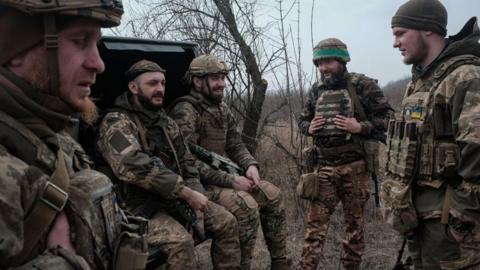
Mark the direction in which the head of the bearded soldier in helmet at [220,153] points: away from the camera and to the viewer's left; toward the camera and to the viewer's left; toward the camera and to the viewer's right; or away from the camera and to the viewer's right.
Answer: toward the camera and to the viewer's right

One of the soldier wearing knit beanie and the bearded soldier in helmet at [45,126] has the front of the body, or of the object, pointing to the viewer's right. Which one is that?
the bearded soldier in helmet

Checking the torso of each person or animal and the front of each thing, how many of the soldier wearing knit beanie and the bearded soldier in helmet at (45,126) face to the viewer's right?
1

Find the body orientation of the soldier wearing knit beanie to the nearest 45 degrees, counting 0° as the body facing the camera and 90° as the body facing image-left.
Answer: approximately 45°

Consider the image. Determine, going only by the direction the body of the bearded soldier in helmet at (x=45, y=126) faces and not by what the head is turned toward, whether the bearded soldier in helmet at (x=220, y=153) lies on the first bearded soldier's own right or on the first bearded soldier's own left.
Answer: on the first bearded soldier's own left

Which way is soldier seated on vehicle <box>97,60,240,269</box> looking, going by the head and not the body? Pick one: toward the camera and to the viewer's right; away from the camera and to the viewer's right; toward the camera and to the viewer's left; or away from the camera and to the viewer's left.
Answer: toward the camera and to the viewer's right

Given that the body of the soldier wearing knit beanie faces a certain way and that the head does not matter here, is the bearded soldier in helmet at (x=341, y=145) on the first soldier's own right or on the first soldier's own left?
on the first soldier's own right

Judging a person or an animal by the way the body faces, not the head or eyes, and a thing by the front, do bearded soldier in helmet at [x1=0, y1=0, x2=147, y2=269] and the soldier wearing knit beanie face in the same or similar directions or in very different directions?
very different directions

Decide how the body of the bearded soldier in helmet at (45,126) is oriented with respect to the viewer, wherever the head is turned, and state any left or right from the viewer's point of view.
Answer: facing to the right of the viewer

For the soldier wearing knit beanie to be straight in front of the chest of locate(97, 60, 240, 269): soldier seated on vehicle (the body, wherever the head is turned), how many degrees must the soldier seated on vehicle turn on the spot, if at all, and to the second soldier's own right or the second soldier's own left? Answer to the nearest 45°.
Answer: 0° — they already face them

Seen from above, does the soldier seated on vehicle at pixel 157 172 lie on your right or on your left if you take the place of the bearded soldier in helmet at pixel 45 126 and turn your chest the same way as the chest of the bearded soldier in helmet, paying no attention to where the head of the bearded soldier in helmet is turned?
on your left

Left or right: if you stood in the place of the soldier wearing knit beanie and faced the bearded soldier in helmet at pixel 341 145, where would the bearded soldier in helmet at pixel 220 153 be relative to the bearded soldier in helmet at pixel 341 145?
left

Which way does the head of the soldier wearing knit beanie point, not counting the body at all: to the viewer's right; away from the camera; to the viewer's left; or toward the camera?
to the viewer's left
